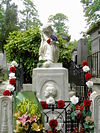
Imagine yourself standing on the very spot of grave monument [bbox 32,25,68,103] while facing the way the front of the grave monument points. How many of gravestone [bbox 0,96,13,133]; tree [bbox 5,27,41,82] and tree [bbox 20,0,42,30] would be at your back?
2

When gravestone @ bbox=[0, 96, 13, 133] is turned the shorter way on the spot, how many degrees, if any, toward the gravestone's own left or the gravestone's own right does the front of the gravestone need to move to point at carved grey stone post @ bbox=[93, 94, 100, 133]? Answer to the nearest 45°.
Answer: approximately 90° to the gravestone's own left

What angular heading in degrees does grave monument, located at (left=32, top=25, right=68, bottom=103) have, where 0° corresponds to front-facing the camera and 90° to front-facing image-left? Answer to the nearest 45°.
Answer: approximately 0°

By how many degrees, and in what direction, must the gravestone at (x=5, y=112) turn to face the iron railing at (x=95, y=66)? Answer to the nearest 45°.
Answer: approximately 135° to its left

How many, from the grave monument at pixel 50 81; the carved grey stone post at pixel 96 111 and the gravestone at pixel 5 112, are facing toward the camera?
3

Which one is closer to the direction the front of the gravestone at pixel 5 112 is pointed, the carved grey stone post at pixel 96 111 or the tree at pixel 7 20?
the carved grey stone post

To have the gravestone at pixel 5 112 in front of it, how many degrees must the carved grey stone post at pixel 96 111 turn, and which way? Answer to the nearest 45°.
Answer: approximately 90° to its right

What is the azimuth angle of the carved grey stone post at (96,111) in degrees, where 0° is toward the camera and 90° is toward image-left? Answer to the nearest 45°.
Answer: approximately 0°

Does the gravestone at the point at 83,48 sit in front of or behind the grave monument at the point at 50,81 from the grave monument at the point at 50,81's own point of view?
behind

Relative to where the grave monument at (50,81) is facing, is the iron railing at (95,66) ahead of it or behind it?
behind

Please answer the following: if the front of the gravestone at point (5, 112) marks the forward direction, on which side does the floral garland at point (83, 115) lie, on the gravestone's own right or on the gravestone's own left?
on the gravestone's own left

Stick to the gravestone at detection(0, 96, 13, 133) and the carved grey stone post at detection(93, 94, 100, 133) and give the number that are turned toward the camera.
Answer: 2

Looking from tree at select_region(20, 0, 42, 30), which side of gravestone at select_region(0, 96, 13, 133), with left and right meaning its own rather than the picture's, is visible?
back

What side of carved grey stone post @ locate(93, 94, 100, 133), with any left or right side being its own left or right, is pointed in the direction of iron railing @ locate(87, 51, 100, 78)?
back

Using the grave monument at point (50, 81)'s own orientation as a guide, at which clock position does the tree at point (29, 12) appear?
The tree is roughly at 6 o'clock from the grave monument.
